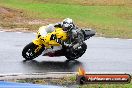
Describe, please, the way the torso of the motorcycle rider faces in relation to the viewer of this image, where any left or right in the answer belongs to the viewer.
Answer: facing to the left of the viewer

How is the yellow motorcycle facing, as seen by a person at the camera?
facing to the left of the viewer
